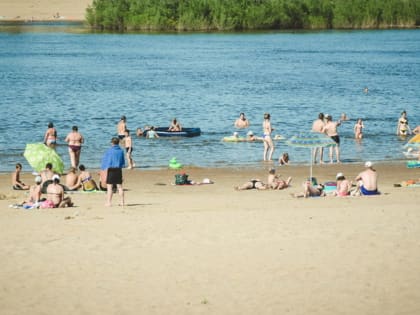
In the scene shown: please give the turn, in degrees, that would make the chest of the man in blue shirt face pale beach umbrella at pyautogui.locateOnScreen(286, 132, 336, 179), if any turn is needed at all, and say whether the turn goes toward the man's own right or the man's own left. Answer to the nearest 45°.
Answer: approximately 45° to the man's own right
